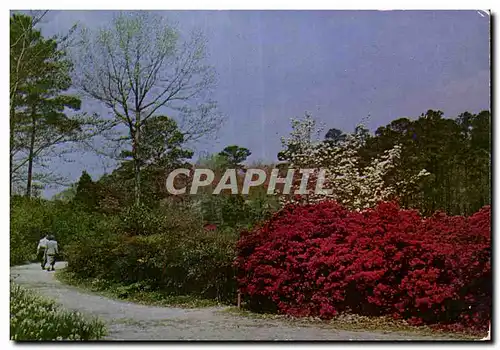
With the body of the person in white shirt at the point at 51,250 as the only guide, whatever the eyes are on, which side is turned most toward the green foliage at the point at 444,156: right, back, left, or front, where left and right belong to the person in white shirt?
right

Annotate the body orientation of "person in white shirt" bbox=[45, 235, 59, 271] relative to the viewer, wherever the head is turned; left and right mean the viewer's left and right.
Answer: facing away from the viewer

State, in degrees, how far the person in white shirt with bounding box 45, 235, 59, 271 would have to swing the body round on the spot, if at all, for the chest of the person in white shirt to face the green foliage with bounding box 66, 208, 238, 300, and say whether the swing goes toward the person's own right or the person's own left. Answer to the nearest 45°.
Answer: approximately 90° to the person's own right
